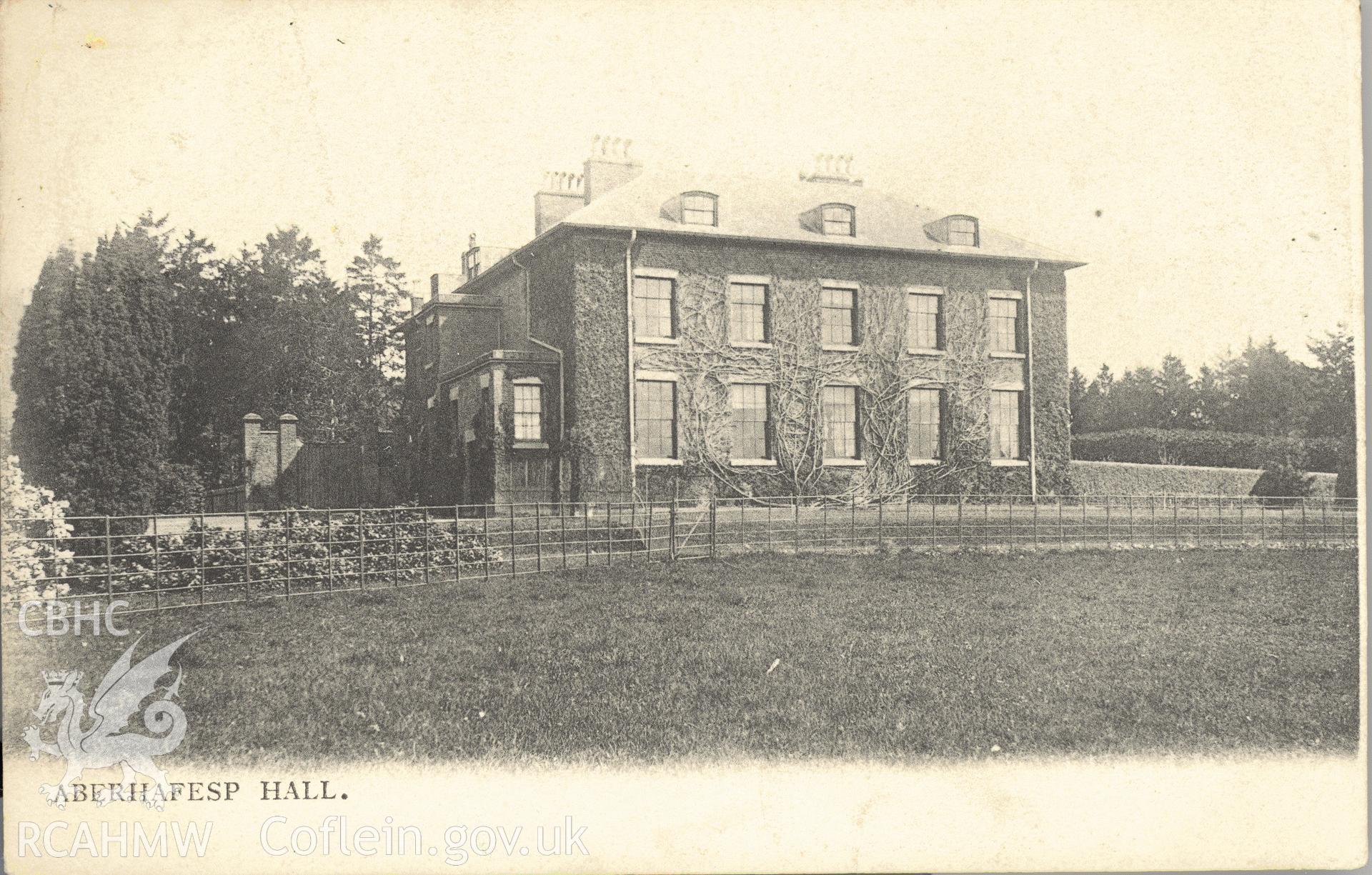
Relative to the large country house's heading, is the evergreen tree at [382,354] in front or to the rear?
to the rear

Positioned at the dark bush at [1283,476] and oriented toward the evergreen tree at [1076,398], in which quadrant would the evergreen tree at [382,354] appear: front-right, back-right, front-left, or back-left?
front-left

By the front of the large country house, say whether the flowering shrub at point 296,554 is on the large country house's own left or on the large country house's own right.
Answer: on the large country house's own right

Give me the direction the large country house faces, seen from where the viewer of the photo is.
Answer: facing the viewer and to the right of the viewer

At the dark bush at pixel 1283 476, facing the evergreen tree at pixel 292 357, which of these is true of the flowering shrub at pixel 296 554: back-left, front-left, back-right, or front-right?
front-left
